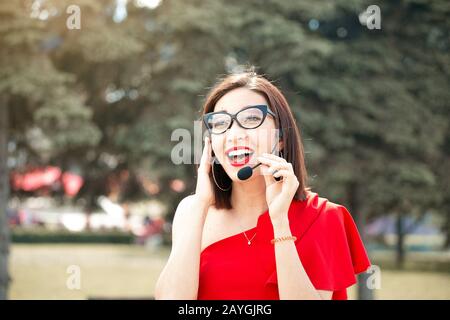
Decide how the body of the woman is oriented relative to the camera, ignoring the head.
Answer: toward the camera

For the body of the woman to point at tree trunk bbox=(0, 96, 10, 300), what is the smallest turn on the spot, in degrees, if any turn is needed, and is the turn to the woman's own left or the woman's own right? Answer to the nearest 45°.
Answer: approximately 135° to the woman's own right

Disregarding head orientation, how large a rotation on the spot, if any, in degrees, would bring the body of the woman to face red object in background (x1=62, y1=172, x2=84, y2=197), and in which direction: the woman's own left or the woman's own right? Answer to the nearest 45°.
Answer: approximately 180°

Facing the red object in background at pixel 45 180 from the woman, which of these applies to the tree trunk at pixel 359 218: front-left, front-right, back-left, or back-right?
front-right

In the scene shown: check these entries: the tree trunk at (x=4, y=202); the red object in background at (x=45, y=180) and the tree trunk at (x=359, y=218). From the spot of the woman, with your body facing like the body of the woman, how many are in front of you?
0

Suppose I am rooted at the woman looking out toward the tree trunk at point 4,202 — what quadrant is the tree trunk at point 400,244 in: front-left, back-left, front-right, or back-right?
front-right

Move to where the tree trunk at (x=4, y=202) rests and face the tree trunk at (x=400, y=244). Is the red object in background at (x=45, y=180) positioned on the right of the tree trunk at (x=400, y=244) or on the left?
left

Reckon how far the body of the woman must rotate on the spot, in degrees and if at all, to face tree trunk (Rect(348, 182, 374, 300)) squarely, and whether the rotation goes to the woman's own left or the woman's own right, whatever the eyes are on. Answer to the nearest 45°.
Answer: approximately 180°

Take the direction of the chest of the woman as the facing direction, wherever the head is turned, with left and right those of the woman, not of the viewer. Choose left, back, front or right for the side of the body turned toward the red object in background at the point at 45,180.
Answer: back

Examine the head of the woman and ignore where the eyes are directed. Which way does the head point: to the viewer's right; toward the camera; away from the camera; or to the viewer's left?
toward the camera

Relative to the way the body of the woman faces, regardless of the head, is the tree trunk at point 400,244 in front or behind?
behind

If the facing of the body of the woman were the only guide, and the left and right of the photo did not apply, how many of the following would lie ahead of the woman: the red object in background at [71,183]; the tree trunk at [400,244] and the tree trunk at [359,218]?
0

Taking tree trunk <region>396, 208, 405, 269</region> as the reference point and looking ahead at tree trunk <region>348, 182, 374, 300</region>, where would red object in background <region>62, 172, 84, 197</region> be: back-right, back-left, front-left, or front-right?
front-right
